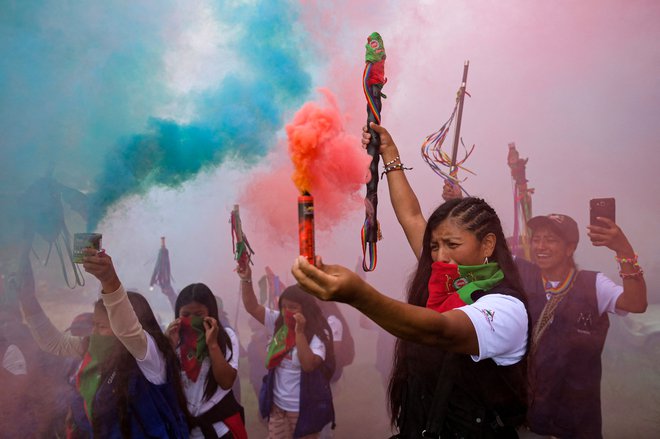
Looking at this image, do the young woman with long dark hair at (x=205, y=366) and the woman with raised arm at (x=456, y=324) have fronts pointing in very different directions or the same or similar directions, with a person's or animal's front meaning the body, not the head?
same or similar directions

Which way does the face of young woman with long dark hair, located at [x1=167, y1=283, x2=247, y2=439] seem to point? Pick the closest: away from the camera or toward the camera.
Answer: toward the camera

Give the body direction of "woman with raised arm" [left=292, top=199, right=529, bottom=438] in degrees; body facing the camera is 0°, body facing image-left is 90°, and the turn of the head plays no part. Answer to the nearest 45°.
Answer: approximately 45°

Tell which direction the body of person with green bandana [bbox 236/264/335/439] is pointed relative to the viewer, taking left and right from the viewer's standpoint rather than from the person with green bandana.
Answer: facing the viewer and to the left of the viewer

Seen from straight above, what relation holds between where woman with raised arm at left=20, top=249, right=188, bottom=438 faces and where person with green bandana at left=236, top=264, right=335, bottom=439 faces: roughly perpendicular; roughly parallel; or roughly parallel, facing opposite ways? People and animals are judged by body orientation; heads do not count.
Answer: roughly parallel

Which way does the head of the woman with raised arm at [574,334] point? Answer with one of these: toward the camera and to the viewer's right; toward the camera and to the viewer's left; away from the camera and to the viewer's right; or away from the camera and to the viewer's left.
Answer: toward the camera and to the viewer's left

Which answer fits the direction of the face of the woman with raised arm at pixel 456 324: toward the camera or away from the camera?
toward the camera

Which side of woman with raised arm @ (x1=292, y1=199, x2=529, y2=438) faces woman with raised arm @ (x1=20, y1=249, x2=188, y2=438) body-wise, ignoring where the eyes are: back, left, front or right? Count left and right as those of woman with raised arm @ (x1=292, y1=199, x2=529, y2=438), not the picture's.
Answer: right

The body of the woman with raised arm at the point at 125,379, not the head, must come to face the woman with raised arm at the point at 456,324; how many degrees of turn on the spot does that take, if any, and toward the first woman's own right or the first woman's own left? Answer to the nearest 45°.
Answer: approximately 90° to the first woman's own left

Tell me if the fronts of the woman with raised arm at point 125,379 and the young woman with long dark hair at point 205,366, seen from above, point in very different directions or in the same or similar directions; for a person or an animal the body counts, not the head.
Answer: same or similar directions
